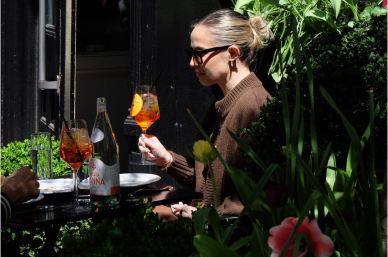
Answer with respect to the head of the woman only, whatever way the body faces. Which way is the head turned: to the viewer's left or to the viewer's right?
to the viewer's left

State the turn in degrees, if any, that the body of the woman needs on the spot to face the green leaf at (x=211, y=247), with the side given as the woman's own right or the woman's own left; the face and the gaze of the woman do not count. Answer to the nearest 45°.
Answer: approximately 90° to the woman's own left

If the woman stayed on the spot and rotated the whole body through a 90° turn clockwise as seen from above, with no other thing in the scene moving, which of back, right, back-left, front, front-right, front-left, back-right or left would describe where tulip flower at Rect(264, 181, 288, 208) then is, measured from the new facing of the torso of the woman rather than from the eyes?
back

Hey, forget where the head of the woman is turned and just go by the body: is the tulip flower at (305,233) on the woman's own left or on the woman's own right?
on the woman's own left

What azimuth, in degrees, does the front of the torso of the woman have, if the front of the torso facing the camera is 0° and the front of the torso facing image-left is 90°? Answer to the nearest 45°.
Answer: approximately 90°

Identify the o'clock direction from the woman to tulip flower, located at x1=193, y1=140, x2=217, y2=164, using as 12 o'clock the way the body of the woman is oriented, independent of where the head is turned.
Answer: The tulip flower is roughly at 9 o'clock from the woman.

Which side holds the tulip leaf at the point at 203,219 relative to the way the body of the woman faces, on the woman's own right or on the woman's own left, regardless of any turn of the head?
on the woman's own left

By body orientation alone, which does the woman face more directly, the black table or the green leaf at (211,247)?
the black table

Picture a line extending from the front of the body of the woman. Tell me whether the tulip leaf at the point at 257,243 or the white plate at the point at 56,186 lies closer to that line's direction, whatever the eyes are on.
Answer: the white plate

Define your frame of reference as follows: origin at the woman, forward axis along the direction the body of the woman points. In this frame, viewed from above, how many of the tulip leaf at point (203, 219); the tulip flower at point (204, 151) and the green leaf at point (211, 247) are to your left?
3

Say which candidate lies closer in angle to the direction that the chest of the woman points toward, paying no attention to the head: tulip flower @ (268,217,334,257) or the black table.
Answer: the black table

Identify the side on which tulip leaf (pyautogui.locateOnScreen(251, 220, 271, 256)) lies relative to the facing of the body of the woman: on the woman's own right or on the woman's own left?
on the woman's own left

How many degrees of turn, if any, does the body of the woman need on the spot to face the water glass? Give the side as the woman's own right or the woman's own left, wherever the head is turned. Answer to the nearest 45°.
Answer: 0° — they already face it

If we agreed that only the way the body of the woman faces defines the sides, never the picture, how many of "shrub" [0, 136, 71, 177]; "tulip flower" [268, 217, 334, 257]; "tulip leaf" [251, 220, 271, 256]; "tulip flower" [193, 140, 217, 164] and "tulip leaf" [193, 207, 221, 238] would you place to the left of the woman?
4

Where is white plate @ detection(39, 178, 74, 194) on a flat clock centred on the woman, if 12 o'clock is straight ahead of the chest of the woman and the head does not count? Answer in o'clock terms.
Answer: The white plate is roughly at 11 o'clock from the woman.
